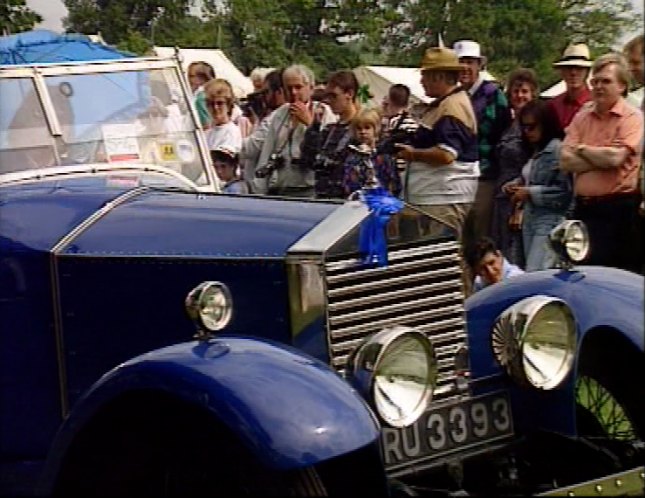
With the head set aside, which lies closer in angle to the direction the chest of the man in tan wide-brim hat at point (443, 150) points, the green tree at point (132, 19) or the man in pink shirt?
the green tree

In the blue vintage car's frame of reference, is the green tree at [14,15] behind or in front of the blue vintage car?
behind

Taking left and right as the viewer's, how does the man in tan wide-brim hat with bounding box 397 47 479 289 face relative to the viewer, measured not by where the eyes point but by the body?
facing to the left of the viewer

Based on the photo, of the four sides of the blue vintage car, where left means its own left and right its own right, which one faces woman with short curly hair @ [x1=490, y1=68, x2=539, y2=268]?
left

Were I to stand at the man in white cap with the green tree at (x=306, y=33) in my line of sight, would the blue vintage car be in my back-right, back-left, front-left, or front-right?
back-left

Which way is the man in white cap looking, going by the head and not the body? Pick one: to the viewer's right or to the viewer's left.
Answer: to the viewer's left

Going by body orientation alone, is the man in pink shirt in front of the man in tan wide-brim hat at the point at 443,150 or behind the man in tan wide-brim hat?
behind

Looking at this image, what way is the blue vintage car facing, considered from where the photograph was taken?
facing the viewer and to the right of the viewer

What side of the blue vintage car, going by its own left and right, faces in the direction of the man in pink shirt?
left

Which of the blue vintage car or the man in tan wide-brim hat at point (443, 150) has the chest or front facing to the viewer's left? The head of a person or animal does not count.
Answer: the man in tan wide-brim hat

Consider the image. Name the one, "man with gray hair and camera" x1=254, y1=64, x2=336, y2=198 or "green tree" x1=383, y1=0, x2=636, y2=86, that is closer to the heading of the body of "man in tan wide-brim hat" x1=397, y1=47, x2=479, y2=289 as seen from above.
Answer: the man with gray hair and camera

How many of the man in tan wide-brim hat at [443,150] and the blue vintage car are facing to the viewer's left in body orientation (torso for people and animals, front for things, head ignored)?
1

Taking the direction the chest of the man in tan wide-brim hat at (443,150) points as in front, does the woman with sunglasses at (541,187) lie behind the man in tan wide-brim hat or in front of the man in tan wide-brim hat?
behind

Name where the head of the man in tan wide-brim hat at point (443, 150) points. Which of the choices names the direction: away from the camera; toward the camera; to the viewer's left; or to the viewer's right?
to the viewer's left
